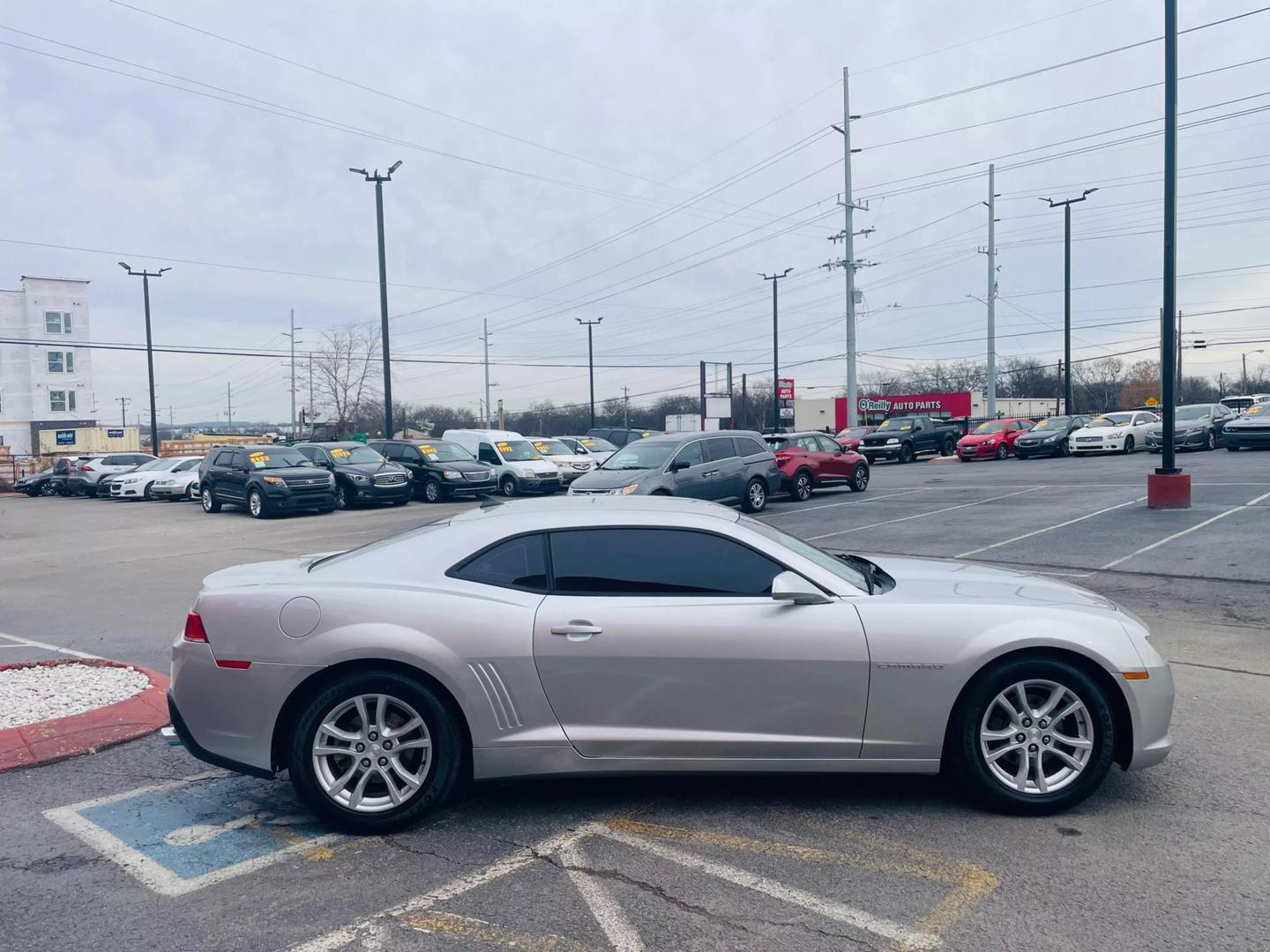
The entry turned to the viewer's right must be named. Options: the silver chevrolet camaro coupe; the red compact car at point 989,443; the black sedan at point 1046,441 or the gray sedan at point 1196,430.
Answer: the silver chevrolet camaro coupe

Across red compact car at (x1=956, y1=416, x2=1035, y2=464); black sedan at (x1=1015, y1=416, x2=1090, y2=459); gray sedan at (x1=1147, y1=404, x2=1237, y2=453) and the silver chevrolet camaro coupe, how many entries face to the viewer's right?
1

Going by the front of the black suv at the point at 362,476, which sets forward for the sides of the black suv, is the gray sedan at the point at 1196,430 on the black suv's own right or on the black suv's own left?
on the black suv's own left

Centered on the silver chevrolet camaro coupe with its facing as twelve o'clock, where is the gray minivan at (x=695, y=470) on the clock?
The gray minivan is roughly at 9 o'clock from the silver chevrolet camaro coupe.

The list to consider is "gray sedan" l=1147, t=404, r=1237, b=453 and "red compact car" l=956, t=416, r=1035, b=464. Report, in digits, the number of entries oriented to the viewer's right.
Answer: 0

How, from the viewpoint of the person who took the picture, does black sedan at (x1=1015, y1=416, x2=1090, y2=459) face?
facing the viewer and to the left of the viewer

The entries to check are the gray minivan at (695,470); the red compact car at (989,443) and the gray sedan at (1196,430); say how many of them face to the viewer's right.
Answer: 0

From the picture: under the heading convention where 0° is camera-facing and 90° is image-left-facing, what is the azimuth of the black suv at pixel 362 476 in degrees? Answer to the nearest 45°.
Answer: approximately 315°

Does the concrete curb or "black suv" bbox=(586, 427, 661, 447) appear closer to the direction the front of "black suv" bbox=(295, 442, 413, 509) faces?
the concrete curb

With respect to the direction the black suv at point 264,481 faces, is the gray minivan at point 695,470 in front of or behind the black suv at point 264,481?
in front

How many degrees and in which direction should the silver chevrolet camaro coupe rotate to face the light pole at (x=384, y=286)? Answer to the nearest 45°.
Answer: approximately 90° to its left

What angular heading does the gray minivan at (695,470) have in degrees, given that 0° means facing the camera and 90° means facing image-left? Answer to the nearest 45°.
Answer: approximately 45°
